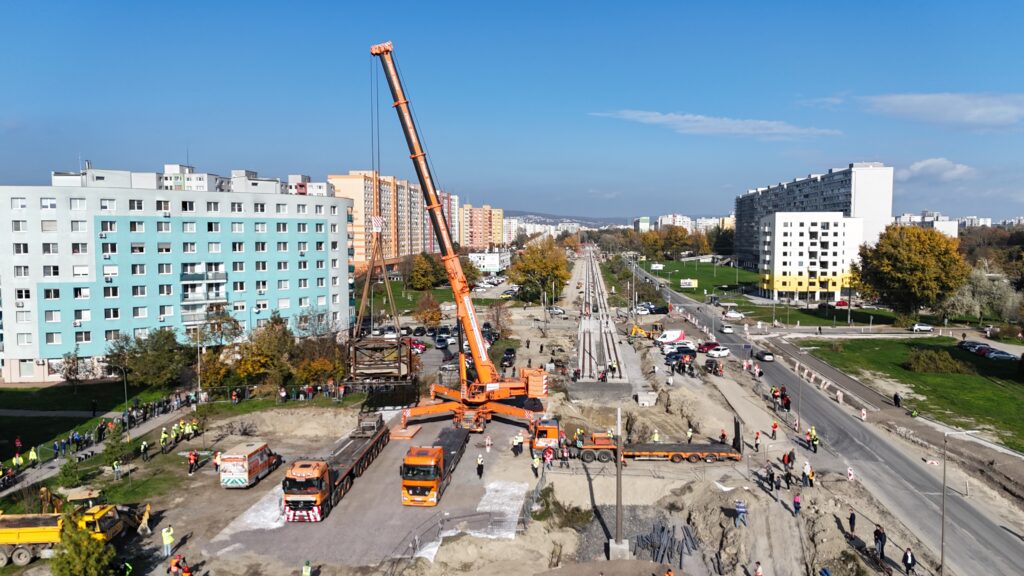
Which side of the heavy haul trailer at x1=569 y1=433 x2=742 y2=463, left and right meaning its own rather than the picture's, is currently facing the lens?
left

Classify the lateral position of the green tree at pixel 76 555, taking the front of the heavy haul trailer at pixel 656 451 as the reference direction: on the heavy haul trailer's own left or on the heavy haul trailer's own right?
on the heavy haul trailer's own left

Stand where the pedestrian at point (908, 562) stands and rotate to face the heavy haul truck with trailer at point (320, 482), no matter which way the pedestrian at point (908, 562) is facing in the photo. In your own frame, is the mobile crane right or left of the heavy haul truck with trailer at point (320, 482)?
right

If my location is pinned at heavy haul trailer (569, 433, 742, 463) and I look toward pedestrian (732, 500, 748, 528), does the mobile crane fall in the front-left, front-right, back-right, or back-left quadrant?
back-right
